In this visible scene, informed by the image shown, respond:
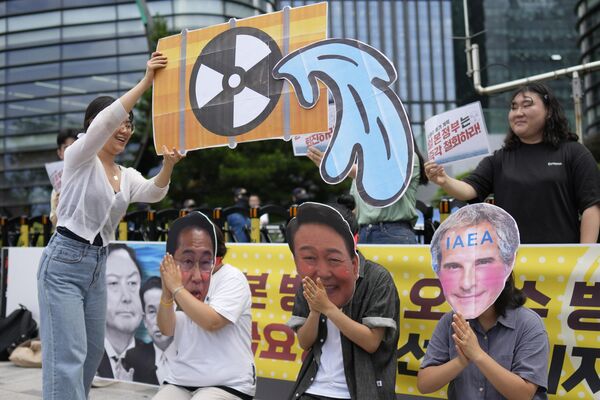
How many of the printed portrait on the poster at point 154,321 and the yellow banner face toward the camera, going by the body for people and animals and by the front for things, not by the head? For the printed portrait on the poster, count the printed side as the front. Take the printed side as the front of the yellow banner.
2

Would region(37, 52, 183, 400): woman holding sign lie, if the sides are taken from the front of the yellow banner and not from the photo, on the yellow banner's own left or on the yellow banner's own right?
on the yellow banner's own right

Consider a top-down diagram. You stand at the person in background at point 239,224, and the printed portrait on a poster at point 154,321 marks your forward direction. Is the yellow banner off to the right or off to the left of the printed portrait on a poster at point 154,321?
left

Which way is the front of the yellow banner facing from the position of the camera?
facing the viewer

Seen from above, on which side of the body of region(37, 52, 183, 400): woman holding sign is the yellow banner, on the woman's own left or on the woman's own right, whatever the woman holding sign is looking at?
on the woman's own left

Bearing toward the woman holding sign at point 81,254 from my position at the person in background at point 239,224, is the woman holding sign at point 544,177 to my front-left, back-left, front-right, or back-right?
front-left

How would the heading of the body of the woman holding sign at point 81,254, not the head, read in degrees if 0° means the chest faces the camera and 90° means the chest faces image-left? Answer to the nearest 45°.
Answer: approximately 315°

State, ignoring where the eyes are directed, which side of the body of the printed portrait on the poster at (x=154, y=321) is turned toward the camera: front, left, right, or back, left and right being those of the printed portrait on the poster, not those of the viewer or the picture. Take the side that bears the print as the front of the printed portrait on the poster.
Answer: front

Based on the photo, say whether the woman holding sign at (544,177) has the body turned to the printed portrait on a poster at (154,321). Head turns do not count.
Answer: no

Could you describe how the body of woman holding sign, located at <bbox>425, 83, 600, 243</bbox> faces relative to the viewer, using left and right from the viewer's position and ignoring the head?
facing the viewer and to the left of the viewer

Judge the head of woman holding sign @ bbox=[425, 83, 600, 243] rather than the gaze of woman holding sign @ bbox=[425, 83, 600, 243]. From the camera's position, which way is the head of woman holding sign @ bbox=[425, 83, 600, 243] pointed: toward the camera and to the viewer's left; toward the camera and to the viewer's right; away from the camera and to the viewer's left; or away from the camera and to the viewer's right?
toward the camera and to the viewer's left
